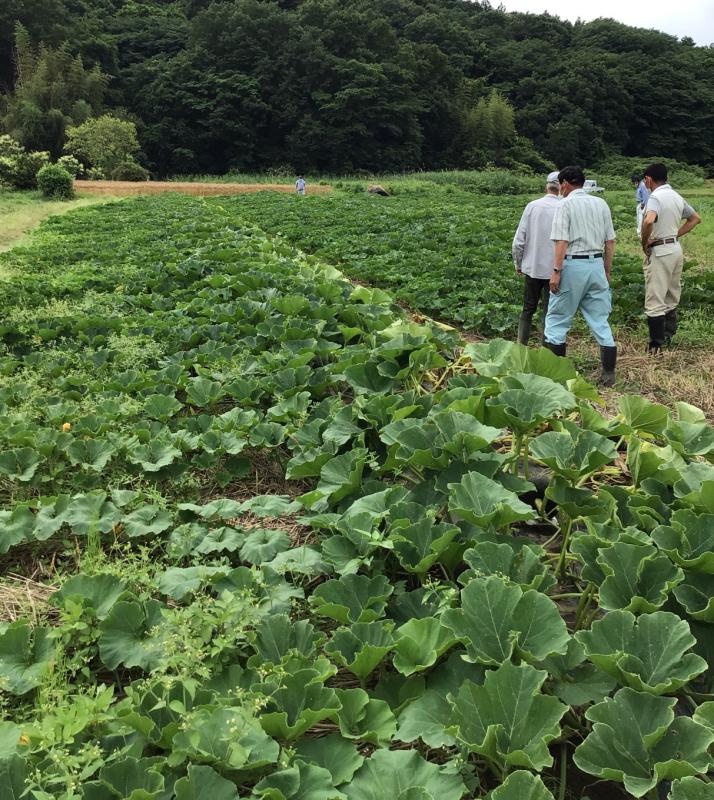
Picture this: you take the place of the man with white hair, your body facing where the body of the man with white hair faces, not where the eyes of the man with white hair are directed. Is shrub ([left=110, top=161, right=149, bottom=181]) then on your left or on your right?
on your left

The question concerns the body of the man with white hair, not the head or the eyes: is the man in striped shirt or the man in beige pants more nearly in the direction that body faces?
the man in beige pants

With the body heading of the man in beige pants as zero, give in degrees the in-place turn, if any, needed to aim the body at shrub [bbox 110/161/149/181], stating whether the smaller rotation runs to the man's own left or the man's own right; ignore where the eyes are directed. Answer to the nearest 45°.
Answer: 0° — they already face it

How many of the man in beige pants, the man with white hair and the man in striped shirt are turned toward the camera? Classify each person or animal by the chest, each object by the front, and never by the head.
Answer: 0

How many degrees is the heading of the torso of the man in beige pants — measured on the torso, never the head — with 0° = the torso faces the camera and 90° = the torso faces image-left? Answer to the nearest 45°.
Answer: approximately 135°

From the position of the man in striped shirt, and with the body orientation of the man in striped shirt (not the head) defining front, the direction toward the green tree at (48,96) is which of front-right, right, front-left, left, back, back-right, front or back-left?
front

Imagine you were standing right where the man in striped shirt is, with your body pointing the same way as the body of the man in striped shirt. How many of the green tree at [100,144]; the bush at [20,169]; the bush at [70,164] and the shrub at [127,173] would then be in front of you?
4

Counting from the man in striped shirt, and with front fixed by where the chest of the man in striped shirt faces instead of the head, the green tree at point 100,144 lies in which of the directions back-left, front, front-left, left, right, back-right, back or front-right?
front

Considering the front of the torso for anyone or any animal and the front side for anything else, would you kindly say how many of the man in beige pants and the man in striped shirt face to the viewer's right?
0

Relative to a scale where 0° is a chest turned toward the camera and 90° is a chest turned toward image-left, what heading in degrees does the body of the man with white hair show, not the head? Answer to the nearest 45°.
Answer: approximately 225°

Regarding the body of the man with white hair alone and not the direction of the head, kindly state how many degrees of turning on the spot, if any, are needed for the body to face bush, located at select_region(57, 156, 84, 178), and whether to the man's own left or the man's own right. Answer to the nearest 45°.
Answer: approximately 90° to the man's own left

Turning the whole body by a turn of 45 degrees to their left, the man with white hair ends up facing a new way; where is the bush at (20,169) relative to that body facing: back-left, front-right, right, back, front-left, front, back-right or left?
front-left

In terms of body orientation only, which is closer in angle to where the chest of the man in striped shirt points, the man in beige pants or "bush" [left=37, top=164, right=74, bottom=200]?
the bush

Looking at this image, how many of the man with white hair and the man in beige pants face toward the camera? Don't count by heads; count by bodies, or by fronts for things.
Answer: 0

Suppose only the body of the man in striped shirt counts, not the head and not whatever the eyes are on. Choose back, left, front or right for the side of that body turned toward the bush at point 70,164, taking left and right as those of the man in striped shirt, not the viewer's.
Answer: front

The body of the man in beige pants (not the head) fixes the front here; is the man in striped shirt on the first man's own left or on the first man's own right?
on the first man's own left

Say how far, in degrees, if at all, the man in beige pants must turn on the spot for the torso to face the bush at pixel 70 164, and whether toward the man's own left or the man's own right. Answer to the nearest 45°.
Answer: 0° — they already face it
